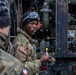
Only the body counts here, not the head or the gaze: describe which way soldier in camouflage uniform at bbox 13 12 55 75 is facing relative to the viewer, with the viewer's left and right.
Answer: facing to the right of the viewer
